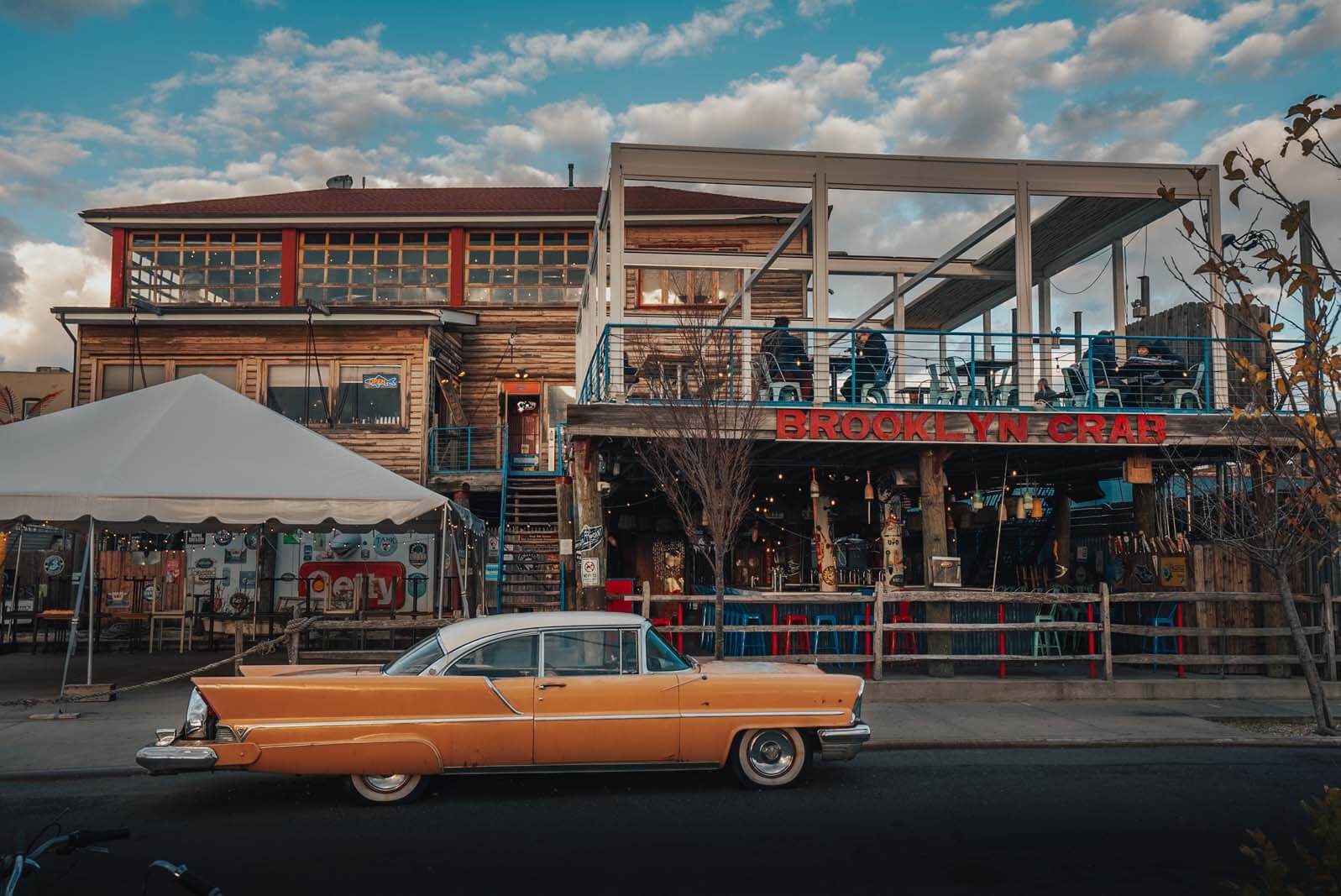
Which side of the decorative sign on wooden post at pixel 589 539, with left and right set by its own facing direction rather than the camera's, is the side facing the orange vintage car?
front

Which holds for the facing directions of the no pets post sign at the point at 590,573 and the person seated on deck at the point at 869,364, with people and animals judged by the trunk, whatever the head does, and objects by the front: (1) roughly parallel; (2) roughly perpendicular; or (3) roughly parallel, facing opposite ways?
roughly perpendicular

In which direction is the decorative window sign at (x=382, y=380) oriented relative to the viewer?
toward the camera

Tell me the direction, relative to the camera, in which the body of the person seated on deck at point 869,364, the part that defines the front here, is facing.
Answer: to the viewer's left

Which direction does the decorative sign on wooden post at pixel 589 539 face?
toward the camera

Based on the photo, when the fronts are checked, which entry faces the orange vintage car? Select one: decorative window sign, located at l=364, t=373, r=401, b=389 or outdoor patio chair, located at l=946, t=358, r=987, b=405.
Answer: the decorative window sign

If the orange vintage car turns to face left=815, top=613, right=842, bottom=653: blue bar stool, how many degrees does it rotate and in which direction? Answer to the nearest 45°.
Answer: approximately 45° to its left

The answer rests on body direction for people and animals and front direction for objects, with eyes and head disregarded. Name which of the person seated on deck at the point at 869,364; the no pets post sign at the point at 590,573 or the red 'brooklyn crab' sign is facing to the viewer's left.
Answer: the person seated on deck

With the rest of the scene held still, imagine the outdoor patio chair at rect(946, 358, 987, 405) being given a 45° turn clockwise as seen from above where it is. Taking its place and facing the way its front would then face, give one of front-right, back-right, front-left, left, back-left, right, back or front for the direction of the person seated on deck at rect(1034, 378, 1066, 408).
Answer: left

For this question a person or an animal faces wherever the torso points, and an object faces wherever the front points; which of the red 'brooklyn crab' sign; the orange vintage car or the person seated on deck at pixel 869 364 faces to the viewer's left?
the person seated on deck

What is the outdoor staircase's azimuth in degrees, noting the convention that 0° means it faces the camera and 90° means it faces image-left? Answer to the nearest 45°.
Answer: approximately 0°

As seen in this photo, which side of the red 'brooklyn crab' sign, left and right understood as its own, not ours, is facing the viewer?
front

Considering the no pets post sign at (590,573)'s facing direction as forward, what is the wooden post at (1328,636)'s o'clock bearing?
The wooden post is roughly at 9 o'clock from the no pets post sign.

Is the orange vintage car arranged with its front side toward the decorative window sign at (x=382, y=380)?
no
